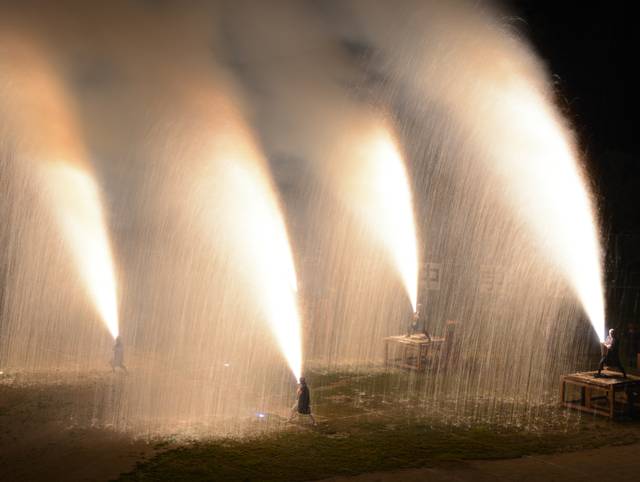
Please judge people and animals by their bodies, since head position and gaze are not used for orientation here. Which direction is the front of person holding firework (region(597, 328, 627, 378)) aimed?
to the viewer's left
